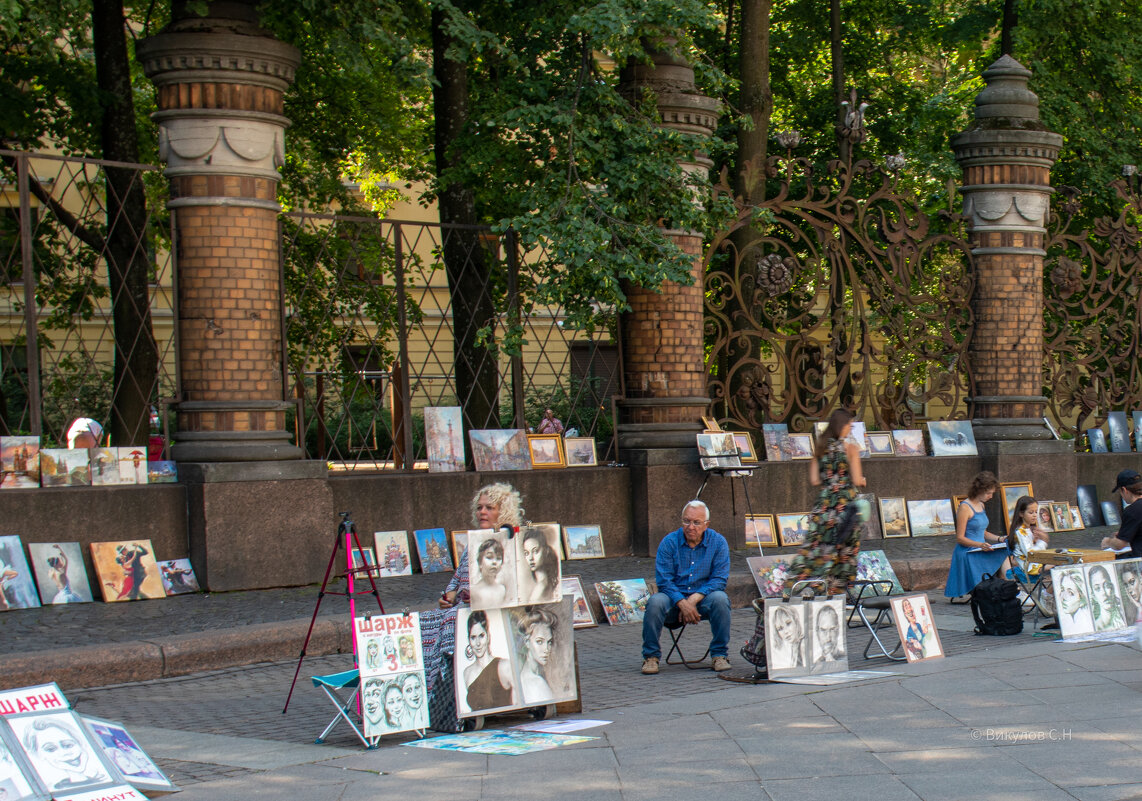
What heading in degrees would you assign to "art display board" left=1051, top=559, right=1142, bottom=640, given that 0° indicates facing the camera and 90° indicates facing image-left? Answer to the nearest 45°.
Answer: approximately 0°

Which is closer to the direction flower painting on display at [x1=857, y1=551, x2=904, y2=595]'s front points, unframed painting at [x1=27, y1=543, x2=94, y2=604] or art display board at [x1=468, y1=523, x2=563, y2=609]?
the art display board

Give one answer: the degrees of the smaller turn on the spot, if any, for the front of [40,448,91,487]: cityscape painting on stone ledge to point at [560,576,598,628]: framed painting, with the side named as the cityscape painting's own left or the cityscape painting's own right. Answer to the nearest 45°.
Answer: approximately 90° to the cityscape painting's own left

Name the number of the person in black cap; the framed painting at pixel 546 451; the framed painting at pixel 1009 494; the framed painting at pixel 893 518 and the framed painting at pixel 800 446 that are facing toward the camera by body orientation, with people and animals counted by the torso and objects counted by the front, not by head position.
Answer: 4

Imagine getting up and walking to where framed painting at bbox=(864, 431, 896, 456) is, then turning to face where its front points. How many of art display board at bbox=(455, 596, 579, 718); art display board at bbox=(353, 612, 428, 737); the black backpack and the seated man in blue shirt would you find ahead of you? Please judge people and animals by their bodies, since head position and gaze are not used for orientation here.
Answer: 4

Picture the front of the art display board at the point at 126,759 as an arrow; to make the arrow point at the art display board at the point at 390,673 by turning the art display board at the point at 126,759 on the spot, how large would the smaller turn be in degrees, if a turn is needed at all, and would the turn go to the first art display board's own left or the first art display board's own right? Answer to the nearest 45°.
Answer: approximately 90° to the first art display board's own left

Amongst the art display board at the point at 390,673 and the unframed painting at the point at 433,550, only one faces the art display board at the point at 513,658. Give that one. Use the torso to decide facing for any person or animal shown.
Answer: the unframed painting

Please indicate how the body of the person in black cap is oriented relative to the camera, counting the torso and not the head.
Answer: to the viewer's left

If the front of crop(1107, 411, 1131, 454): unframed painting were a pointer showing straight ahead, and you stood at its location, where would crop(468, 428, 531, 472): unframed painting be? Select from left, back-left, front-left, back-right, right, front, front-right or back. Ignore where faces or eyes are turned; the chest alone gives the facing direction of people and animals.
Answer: front-right
